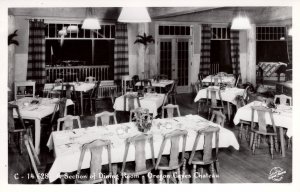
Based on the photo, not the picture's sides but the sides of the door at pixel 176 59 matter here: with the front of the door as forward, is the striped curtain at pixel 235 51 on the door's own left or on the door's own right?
on the door's own left

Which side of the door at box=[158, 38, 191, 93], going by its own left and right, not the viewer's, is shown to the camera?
front

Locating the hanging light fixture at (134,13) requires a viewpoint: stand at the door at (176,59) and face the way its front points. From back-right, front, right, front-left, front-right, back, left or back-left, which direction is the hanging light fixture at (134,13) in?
front

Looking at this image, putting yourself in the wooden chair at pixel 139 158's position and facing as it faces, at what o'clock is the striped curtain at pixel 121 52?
The striped curtain is roughly at 12 o'clock from the wooden chair.

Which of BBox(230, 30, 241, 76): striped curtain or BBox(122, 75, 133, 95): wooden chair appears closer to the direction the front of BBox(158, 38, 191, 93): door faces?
the wooden chair

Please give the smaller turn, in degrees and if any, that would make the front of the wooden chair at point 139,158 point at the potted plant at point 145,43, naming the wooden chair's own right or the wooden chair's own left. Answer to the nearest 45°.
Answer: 0° — it already faces it

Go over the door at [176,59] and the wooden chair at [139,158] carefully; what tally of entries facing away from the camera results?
1

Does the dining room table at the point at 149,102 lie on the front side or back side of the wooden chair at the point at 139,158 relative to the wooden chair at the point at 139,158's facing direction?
on the front side

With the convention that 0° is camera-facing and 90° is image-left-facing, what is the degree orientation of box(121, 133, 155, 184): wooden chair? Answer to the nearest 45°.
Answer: approximately 180°

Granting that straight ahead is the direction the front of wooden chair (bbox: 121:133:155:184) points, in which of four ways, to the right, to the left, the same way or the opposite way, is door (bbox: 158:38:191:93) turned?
the opposite way
